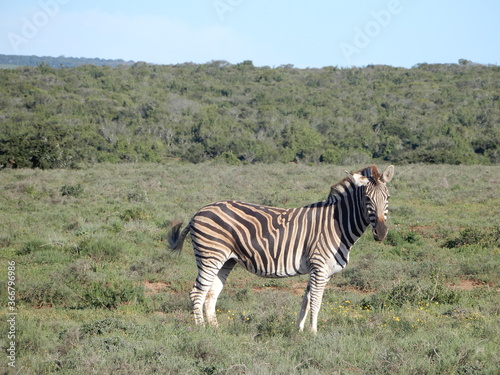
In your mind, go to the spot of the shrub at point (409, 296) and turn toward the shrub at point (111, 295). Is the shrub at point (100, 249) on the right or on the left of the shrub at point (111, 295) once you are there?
right

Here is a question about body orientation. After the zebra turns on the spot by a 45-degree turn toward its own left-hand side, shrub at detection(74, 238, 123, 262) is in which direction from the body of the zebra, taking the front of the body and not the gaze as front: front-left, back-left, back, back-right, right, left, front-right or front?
left

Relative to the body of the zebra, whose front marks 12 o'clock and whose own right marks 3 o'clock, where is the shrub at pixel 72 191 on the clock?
The shrub is roughly at 8 o'clock from the zebra.

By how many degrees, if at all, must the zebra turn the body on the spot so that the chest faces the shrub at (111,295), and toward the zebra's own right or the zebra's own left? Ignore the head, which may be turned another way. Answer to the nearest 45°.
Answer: approximately 135° to the zebra's own left

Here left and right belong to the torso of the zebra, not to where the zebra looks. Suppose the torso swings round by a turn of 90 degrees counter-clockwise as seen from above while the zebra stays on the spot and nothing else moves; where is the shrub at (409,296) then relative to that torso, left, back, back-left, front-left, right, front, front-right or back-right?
front-right

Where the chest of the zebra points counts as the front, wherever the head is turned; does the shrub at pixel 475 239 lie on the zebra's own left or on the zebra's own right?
on the zebra's own left

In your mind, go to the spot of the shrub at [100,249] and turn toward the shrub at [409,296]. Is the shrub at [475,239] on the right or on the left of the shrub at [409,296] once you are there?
left

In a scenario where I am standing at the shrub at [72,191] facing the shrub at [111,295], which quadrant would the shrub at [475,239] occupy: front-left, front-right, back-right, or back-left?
front-left

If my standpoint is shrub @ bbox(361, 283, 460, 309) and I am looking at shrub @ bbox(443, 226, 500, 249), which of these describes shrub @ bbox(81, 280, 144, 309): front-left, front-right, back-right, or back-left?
back-left

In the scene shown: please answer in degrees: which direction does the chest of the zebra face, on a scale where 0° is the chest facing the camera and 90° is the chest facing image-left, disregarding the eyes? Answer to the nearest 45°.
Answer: approximately 270°
